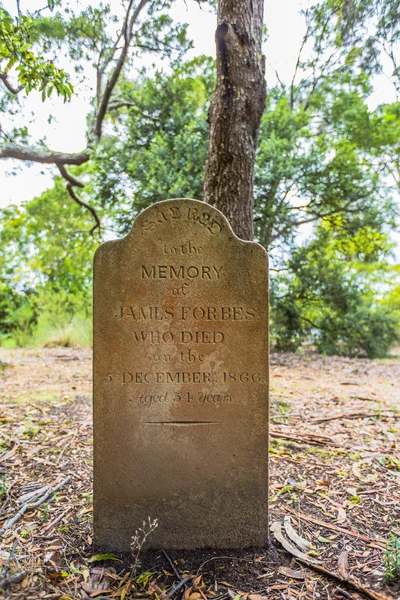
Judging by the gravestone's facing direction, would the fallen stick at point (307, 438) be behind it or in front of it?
behind

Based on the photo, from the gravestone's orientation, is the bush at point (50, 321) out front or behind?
behind

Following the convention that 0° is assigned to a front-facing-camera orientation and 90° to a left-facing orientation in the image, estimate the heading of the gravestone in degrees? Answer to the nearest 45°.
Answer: approximately 0°

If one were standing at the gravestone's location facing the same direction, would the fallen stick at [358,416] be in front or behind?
behind

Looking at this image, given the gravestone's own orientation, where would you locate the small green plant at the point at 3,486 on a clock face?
The small green plant is roughly at 4 o'clock from the gravestone.

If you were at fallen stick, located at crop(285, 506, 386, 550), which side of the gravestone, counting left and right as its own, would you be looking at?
left

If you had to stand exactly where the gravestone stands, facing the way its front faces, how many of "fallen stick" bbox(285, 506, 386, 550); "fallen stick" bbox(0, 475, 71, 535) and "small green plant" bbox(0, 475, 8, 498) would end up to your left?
1
